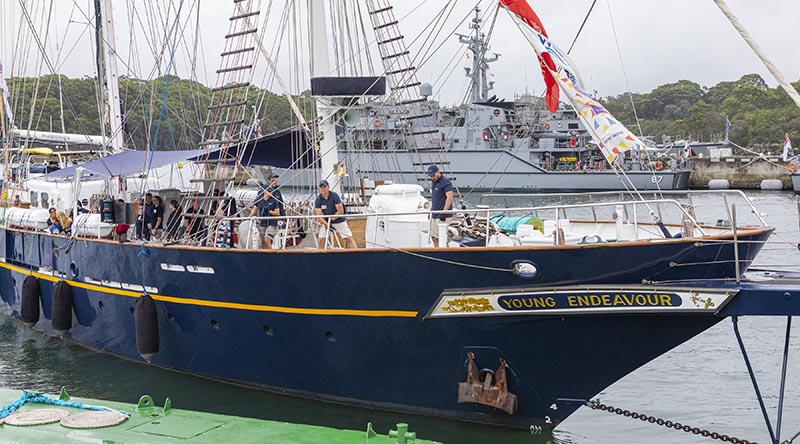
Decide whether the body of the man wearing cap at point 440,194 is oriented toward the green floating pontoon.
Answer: yes

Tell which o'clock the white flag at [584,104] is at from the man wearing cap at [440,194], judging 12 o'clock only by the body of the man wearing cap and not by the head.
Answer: The white flag is roughly at 9 o'clock from the man wearing cap.

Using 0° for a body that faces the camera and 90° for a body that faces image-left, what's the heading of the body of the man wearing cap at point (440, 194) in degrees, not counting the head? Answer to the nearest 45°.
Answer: approximately 45°

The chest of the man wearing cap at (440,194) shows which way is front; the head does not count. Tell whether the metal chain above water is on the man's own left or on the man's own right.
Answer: on the man's own left

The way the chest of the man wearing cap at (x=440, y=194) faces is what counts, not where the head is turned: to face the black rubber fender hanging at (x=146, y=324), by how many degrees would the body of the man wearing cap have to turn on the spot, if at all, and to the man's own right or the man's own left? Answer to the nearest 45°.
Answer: approximately 45° to the man's own right

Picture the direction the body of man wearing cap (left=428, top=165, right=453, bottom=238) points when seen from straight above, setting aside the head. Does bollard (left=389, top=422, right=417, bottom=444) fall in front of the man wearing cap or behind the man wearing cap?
in front

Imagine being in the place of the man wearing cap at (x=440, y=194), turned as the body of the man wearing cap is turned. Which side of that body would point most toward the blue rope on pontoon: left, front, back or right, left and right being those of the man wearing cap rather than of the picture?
front
